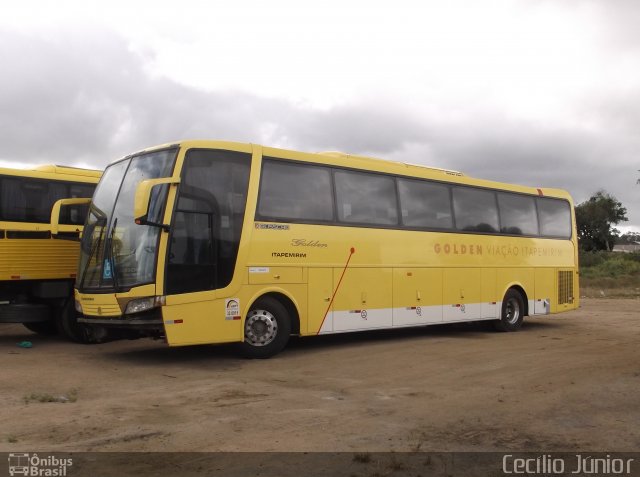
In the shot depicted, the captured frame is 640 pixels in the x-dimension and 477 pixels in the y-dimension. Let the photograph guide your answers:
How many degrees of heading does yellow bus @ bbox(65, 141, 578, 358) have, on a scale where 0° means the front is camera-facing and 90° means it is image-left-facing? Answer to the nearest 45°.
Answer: approximately 45°

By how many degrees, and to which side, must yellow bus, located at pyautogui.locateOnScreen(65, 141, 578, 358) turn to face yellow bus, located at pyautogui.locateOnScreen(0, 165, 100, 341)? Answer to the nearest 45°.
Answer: approximately 45° to its right
